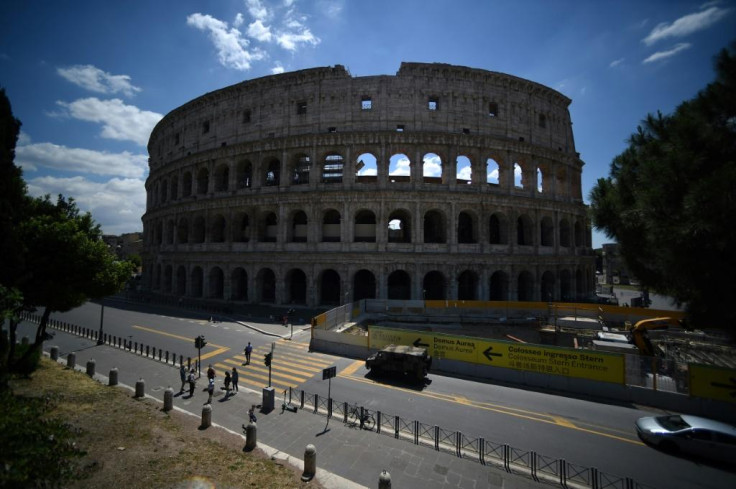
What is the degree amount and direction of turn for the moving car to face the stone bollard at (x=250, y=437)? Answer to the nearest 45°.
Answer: approximately 45° to its left

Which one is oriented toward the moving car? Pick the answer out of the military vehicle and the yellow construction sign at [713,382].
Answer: the yellow construction sign

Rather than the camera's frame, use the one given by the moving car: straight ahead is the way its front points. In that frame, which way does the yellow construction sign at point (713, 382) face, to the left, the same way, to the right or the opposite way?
to the left

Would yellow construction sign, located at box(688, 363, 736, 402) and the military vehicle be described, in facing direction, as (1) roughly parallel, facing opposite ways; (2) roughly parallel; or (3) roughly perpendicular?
roughly perpendicular

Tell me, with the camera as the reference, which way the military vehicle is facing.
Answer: facing away from the viewer and to the left of the viewer

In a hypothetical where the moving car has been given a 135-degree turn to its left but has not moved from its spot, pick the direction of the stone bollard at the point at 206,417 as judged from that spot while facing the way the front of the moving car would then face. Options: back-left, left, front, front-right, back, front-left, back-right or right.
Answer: right

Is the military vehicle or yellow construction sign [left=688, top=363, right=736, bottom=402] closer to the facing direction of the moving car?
the military vehicle

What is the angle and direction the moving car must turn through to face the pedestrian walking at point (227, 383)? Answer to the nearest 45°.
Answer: approximately 45° to its left

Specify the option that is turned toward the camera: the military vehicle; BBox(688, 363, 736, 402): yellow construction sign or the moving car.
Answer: the yellow construction sign

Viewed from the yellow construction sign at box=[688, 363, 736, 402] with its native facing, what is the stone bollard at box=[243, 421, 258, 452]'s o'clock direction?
The stone bollard is roughly at 1 o'clock from the yellow construction sign.

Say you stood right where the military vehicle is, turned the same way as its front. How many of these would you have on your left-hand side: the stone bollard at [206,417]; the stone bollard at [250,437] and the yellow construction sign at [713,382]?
2

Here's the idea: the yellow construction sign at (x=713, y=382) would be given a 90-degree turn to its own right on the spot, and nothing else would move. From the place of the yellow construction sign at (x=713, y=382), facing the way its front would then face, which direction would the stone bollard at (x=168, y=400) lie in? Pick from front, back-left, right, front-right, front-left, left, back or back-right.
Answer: front-left

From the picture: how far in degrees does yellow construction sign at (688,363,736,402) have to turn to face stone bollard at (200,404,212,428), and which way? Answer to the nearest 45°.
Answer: approximately 45° to its right

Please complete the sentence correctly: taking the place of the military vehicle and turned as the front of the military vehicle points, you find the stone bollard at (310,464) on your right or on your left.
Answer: on your left

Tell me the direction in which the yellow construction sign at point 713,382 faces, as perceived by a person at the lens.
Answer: facing the viewer

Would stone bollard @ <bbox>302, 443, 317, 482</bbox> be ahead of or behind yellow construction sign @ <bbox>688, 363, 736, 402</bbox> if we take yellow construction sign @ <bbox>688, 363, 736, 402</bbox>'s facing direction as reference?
ahead

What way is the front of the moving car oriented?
to the viewer's left

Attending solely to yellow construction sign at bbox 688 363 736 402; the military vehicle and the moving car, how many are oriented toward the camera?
1

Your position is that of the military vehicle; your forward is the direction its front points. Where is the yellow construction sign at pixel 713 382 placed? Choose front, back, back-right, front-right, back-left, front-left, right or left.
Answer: back-right
